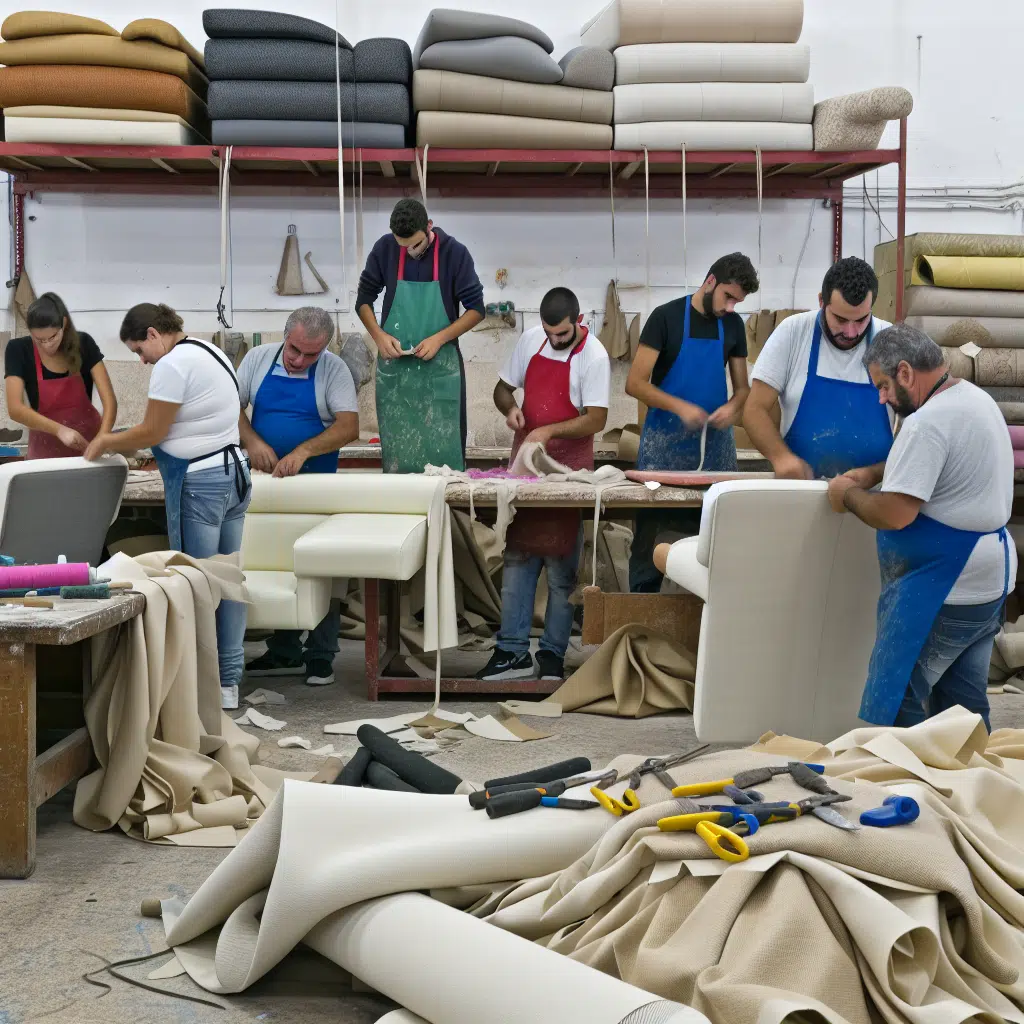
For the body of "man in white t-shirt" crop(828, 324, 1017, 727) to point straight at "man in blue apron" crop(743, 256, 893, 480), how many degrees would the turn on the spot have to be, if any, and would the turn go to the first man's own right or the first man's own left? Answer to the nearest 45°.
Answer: approximately 90° to the first man's own right

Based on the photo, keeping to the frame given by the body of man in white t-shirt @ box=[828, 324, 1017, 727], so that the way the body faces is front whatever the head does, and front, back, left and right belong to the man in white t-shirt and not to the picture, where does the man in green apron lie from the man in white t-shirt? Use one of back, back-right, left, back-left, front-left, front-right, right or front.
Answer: front-right

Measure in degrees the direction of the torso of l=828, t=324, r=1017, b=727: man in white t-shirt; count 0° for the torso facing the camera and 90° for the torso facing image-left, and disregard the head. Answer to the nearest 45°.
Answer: approximately 90°

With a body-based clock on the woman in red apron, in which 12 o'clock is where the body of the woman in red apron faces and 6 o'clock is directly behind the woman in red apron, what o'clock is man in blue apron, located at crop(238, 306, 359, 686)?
The man in blue apron is roughly at 10 o'clock from the woman in red apron.

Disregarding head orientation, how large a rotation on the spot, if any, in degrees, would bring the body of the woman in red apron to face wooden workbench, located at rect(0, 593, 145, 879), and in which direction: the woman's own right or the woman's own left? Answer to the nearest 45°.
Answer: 0° — they already face it

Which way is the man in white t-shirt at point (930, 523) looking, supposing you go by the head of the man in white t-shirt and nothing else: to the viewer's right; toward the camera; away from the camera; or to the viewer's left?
to the viewer's left

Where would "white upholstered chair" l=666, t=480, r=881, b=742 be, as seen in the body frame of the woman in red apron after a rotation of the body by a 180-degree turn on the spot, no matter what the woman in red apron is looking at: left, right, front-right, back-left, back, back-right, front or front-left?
back-right

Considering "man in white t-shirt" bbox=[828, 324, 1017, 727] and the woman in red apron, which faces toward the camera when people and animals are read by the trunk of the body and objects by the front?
the woman in red apron

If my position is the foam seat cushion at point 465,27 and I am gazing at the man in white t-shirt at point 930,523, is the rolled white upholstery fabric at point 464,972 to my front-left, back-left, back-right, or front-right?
front-right

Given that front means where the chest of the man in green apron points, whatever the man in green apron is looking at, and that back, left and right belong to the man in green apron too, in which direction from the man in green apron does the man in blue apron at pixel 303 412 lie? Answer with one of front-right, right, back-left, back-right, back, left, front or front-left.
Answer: front-right

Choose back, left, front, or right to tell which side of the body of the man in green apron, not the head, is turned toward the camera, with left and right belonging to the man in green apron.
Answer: front

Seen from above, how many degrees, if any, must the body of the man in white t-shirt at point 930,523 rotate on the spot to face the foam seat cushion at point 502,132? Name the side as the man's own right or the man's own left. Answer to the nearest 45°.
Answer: approximately 45° to the man's own right

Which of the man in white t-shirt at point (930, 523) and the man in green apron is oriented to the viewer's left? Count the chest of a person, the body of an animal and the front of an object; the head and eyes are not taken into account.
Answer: the man in white t-shirt

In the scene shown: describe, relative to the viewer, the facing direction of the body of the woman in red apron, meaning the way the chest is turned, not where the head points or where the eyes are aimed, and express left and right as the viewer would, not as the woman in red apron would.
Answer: facing the viewer

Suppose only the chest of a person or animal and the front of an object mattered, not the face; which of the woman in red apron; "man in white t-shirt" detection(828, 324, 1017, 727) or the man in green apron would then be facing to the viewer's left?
the man in white t-shirt

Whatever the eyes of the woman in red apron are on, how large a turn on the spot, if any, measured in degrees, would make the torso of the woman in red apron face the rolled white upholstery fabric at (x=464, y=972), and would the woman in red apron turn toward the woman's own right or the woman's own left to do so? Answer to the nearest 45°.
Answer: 0° — they already face it

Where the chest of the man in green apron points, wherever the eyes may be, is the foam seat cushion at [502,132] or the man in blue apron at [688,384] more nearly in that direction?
the man in blue apron
